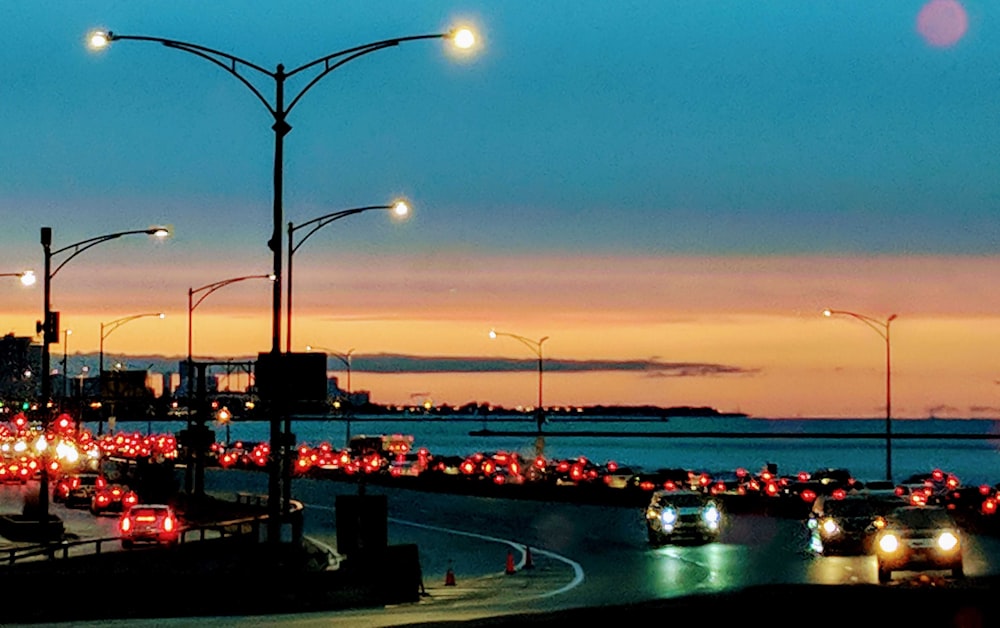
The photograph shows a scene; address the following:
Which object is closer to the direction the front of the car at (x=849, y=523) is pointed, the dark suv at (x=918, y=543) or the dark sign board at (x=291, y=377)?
the dark suv

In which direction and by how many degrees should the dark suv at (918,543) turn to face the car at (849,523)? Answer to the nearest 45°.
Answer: approximately 180°

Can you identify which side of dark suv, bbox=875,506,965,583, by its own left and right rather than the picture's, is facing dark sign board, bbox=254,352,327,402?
right

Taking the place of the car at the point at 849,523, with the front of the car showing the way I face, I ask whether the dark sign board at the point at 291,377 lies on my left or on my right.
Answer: on my right

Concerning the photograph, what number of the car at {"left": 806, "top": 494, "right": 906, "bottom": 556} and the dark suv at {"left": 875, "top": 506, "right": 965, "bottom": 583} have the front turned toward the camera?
2

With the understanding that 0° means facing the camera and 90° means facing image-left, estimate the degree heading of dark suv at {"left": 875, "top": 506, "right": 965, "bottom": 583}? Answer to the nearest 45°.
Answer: approximately 0°
